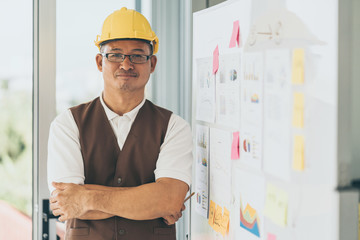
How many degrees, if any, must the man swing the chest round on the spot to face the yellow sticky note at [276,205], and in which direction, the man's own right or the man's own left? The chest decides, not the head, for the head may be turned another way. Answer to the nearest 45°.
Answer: approximately 45° to the man's own left

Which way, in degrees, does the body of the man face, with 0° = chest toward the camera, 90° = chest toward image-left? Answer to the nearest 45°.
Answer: approximately 0°

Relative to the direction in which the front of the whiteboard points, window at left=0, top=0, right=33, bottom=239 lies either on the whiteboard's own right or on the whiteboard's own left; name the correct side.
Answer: on the whiteboard's own right

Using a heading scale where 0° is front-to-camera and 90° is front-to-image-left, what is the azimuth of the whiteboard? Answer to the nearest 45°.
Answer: approximately 45°
